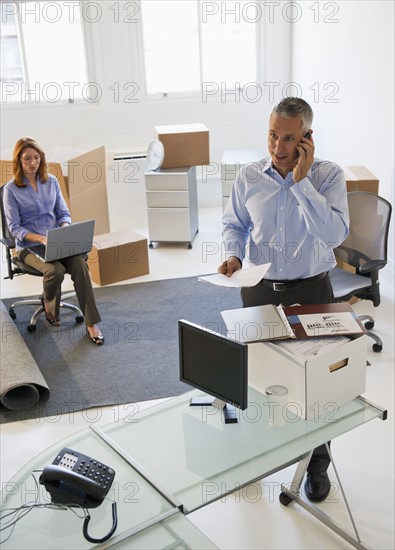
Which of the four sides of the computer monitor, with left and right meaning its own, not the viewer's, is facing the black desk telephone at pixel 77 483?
front

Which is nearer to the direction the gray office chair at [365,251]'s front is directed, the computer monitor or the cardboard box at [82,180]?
the computer monitor

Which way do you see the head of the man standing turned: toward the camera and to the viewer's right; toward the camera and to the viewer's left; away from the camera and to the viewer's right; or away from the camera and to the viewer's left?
toward the camera and to the viewer's left

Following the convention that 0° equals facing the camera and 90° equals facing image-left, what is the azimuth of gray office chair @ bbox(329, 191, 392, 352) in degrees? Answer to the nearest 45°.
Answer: approximately 45°

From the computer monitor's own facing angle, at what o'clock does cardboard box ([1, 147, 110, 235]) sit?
The cardboard box is roughly at 4 o'clock from the computer monitor.

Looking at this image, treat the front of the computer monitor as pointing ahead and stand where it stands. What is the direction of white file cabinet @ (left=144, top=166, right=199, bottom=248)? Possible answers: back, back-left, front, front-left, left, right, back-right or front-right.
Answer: back-right

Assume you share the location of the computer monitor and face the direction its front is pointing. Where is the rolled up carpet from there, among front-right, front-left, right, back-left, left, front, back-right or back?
right
